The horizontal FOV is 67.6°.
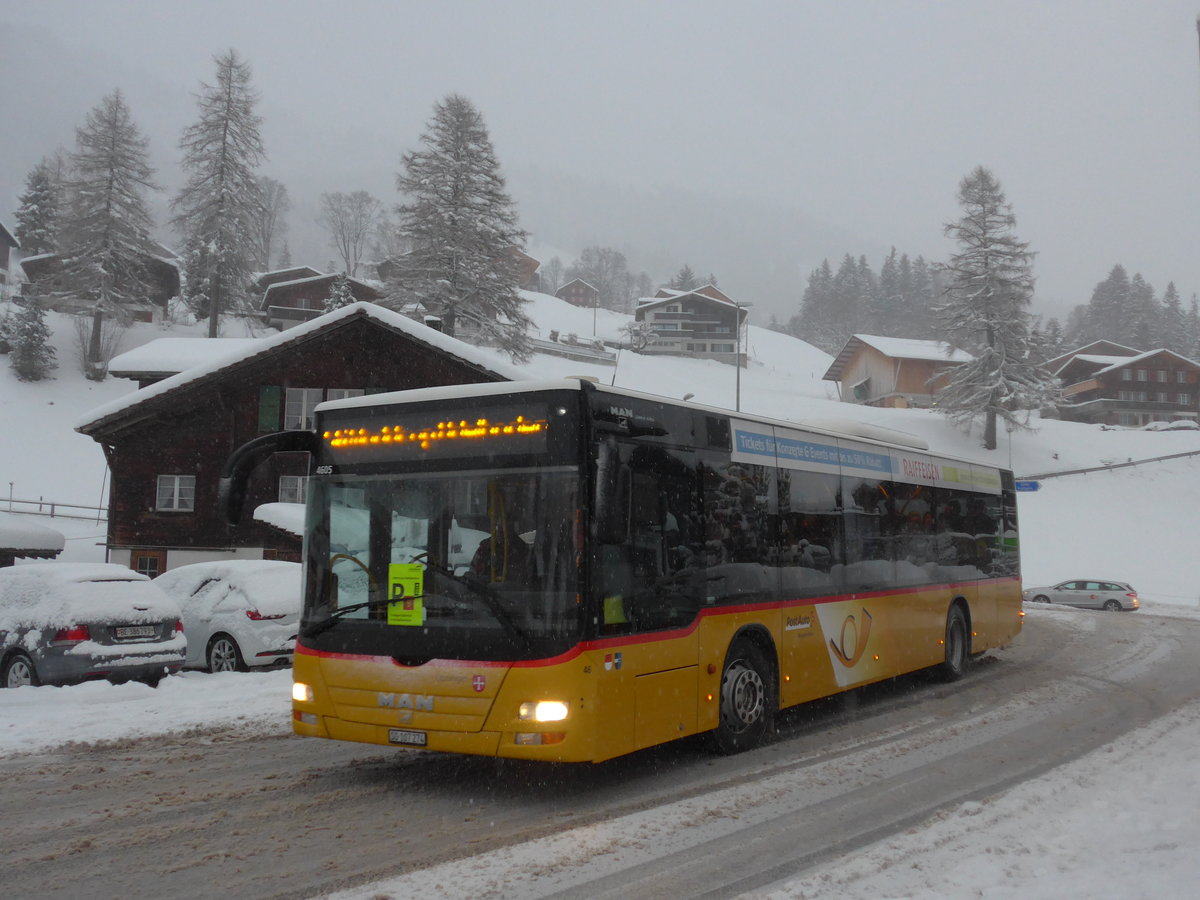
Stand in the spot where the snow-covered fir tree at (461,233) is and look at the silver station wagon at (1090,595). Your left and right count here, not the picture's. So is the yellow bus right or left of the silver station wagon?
right

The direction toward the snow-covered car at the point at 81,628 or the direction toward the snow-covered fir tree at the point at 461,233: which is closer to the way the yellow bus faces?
the snow-covered car

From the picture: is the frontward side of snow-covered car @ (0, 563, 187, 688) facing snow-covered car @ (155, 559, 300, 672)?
no

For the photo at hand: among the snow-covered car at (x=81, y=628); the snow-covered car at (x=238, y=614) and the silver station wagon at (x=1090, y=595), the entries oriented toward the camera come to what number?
0

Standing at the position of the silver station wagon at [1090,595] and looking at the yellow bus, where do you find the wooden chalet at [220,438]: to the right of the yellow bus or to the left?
right

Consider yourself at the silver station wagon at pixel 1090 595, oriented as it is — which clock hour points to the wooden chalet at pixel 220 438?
The wooden chalet is roughly at 11 o'clock from the silver station wagon.

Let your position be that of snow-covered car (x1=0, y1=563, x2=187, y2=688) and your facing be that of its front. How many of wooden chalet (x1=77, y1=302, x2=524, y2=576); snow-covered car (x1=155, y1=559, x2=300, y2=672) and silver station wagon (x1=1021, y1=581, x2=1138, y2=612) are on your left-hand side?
0

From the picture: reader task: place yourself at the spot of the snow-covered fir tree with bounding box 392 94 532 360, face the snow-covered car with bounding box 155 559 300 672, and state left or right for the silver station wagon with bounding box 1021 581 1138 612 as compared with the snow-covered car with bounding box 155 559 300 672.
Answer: left

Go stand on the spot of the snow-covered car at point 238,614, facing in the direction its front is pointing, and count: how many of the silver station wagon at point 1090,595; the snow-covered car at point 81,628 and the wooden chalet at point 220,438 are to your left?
1

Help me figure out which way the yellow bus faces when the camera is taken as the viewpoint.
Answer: facing the viewer and to the left of the viewer

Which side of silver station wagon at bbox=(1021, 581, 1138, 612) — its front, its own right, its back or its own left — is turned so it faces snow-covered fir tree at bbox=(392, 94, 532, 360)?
front

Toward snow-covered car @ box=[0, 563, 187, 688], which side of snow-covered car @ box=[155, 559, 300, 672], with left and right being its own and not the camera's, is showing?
left

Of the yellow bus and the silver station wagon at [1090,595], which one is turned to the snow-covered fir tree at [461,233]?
the silver station wagon

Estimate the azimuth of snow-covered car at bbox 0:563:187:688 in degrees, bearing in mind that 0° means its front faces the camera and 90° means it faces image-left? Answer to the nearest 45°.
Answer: approximately 135°

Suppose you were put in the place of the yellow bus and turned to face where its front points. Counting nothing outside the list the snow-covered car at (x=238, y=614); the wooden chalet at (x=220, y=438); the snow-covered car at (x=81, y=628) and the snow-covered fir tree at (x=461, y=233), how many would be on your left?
0

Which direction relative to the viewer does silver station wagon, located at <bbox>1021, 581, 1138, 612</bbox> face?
to the viewer's left

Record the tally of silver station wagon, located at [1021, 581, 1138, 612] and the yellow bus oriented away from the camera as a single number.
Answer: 0

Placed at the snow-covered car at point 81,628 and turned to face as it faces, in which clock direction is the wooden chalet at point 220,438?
The wooden chalet is roughly at 2 o'clock from the snow-covered car.
